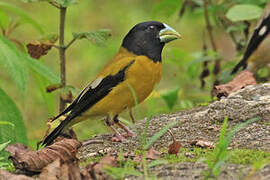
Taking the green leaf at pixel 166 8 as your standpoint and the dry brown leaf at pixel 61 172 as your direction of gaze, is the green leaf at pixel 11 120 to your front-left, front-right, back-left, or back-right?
front-right

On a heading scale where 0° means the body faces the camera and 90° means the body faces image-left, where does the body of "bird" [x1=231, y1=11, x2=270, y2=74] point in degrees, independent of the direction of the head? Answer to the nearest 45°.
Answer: approximately 270°

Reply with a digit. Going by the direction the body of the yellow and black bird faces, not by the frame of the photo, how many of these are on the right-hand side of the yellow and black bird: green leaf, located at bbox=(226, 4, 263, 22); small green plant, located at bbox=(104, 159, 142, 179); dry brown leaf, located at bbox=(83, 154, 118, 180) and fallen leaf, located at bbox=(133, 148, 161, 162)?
3

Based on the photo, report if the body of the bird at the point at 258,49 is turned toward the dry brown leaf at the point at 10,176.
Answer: no

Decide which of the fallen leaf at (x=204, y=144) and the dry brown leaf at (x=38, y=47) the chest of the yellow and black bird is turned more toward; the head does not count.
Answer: the fallen leaf

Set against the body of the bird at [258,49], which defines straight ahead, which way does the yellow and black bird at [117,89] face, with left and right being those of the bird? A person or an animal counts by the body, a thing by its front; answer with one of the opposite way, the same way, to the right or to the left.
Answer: the same way

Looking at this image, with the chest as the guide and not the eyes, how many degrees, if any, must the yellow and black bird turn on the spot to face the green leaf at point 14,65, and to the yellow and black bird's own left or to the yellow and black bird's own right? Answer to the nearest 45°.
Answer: approximately 180°

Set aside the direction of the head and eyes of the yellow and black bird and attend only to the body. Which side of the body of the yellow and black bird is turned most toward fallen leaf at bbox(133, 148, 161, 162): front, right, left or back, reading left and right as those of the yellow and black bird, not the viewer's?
right

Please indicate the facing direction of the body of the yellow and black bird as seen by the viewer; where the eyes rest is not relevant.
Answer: to the viewer's right

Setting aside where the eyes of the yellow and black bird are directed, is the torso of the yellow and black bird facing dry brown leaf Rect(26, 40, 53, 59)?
no

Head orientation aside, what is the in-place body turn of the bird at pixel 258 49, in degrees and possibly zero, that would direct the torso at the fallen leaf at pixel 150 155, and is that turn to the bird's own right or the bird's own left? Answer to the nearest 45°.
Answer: approximately 90° to the bird's own right

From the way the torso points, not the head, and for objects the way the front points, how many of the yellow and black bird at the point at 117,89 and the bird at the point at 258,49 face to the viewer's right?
2
